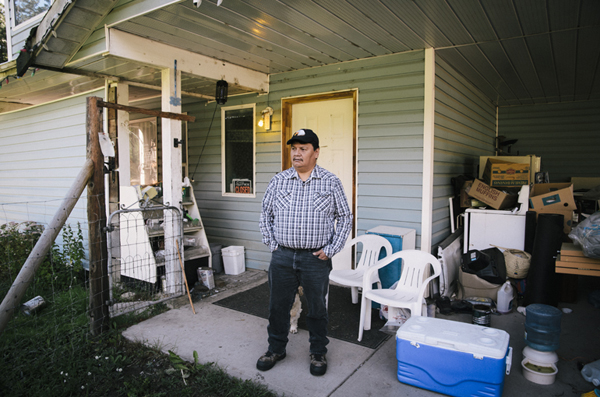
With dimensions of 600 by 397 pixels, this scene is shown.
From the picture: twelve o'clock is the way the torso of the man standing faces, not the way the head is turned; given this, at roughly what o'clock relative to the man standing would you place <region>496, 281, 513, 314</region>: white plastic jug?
The white plastic jug is roughly at 8 o'clock from the man standing.

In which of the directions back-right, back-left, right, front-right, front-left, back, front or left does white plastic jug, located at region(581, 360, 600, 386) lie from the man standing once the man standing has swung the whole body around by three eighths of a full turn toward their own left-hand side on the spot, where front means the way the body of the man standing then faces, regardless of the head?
front-right

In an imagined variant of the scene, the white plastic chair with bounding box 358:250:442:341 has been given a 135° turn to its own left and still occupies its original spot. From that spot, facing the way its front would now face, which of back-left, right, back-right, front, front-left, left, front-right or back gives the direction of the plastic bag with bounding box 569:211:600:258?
front

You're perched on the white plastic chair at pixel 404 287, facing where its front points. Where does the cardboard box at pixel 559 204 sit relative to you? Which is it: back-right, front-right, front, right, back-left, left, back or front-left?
back

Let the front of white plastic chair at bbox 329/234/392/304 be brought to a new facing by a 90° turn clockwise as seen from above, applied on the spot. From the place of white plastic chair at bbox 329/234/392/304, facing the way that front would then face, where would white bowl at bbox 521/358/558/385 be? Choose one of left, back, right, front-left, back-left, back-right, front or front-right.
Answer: back

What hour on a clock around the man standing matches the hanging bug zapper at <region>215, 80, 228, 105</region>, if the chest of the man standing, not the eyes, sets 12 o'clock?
The hanging bug zapper is roughly at 5 o'clock from the man standing.

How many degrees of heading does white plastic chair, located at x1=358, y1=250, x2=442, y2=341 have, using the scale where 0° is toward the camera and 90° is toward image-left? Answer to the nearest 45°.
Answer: approximately 45°

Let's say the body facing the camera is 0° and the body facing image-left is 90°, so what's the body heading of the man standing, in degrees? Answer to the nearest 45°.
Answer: approximately 0°

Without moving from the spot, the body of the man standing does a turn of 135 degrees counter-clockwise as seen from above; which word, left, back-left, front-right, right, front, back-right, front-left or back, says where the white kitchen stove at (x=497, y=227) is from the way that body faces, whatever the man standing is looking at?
front

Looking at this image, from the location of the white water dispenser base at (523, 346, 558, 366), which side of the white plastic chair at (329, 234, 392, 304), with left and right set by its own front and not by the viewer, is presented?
left

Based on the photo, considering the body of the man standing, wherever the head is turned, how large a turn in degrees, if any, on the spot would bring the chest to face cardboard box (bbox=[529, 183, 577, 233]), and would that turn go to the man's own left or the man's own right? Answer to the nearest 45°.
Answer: approximately 135° to the man's own left

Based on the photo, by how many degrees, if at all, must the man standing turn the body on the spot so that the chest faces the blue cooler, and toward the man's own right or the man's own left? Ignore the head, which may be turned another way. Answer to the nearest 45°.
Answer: approximately 90° to the man's own left

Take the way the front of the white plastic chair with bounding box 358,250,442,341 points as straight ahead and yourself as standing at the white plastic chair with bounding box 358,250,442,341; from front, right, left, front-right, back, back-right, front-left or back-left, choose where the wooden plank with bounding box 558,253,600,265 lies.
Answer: back-left
